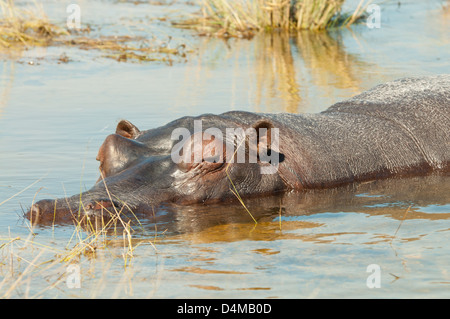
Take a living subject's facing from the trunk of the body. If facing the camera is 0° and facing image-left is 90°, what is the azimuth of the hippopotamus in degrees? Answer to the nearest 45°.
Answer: approximately 45°
